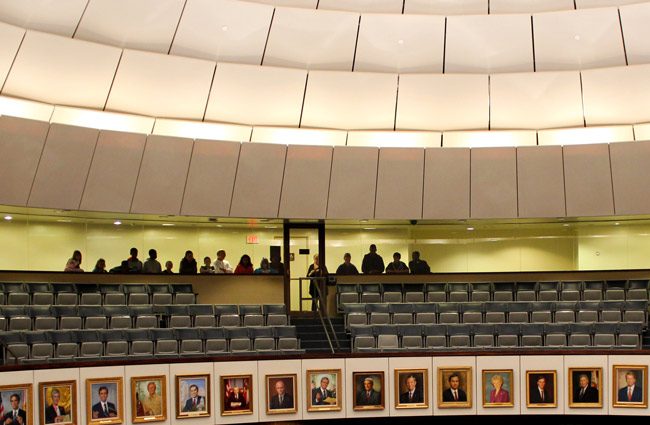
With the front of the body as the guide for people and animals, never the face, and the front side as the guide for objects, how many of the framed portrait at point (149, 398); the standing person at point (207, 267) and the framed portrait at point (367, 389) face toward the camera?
3

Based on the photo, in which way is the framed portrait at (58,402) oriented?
toward the camera

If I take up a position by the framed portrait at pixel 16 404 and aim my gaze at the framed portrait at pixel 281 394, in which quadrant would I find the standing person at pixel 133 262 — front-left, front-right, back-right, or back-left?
front-left

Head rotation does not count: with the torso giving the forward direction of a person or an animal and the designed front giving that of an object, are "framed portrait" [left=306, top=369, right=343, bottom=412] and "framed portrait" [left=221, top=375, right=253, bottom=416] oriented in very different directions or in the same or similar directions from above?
same or similar directions

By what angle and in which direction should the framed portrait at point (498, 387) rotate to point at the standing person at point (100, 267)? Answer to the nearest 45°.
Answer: approximately 90° to its right

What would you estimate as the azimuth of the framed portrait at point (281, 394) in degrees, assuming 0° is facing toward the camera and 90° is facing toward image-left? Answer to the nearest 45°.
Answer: approximately 0°

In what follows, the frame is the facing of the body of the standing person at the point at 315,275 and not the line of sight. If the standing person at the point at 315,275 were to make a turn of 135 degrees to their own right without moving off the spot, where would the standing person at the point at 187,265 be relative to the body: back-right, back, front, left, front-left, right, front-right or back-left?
front-left

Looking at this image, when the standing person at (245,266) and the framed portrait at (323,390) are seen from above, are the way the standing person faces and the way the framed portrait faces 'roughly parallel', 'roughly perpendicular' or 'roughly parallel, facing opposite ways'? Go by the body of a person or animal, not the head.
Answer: roughly parallel

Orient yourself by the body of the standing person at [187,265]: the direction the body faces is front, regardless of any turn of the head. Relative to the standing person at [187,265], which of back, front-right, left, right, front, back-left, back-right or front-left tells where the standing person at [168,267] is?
right

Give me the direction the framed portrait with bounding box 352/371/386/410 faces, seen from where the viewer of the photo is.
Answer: facing the viewer

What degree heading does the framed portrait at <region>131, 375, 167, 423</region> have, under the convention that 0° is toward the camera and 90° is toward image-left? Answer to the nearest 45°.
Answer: approximately 0°

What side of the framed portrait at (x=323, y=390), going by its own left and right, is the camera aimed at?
front
